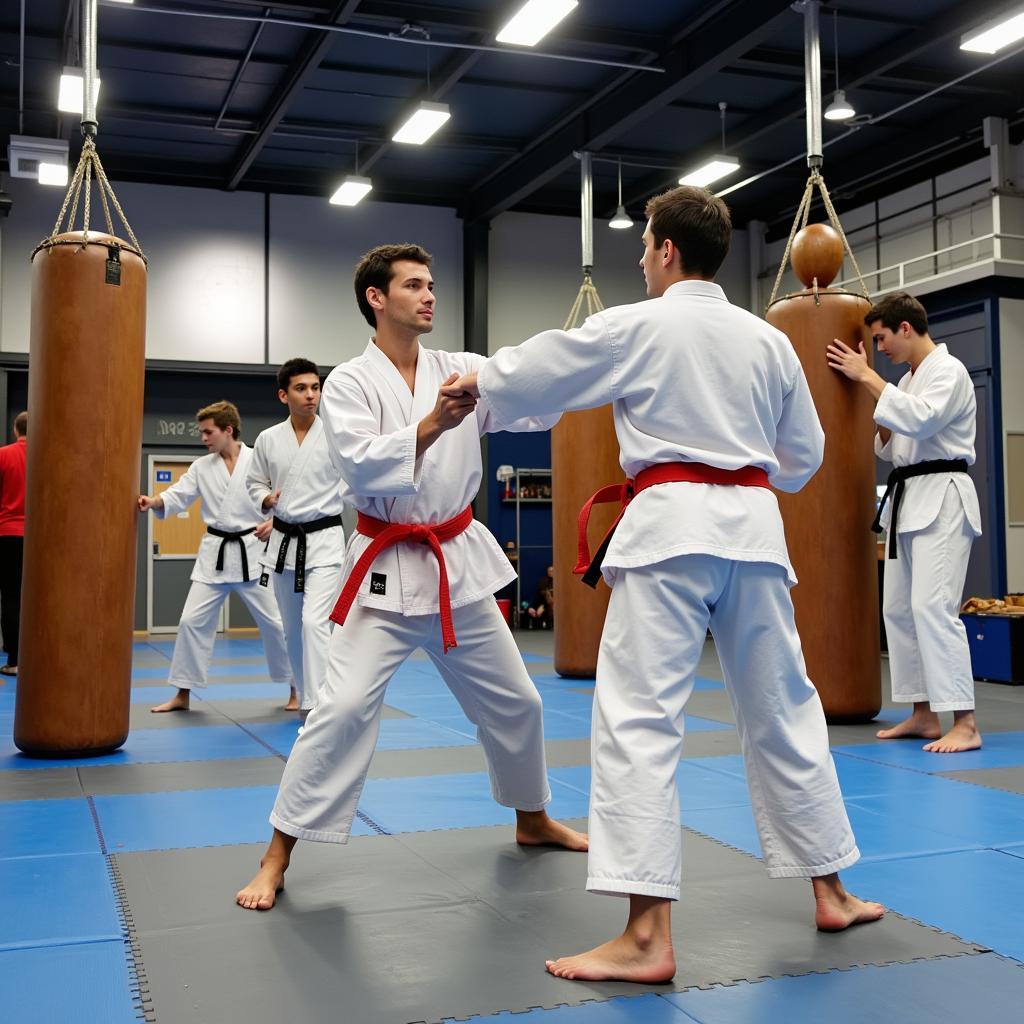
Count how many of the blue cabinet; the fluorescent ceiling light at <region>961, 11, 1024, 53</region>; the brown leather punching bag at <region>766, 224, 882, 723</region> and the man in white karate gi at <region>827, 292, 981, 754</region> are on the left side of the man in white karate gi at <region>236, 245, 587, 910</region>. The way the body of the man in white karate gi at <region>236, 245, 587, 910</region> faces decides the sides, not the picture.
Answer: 4

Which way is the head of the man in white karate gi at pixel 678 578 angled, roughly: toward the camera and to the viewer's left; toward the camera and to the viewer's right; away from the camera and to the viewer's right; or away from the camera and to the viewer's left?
away from the camera and to the viewer's left

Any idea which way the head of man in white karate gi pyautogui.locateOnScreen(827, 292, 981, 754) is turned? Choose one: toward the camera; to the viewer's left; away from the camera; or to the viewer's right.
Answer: to the viewer's left

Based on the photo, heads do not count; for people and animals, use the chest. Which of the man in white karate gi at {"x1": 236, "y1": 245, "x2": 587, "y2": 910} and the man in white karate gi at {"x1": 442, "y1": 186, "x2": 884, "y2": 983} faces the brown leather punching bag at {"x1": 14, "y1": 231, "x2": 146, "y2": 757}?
the man in white karate gi at {"x1": 442, "y1": 186, "x2": 884, "y2": 983}

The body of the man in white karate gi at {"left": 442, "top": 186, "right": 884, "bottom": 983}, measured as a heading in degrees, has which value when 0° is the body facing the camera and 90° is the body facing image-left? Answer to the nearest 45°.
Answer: approximately 135°

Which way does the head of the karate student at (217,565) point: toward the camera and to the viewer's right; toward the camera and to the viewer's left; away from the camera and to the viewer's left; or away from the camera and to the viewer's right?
toward the camera and to the viewer's left

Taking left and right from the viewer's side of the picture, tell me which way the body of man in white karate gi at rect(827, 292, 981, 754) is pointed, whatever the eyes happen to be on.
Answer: facing to the left of the viewer

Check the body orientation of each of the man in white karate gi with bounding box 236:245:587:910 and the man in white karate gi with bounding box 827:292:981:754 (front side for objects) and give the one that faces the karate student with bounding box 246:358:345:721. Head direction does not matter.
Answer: the man in white karate gi with bounding box 827:292:981:754

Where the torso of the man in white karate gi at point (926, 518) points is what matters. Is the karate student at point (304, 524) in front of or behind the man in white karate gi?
in front

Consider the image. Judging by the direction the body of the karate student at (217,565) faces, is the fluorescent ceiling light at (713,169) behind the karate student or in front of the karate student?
behind

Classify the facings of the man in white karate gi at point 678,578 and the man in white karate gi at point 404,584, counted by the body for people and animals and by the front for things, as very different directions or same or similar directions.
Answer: very different directions
